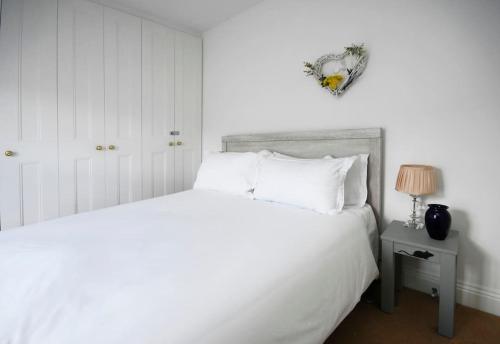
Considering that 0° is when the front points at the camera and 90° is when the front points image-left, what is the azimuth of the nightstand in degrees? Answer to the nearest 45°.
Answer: approximately 45°

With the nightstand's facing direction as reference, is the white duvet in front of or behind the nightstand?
in front

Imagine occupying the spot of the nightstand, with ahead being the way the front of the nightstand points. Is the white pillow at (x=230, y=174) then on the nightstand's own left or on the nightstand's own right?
on the nightstand's own right
